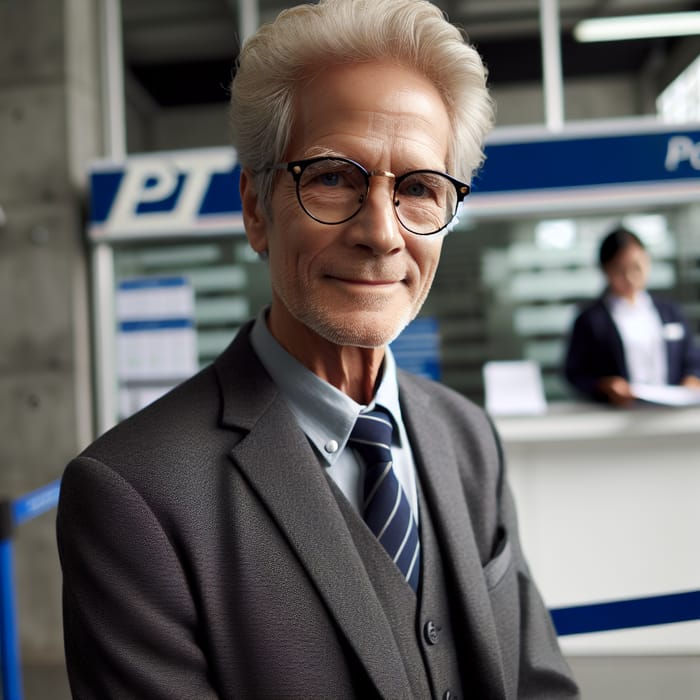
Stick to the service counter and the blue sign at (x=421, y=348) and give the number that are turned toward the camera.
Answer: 2

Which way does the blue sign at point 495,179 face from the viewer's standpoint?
toward the camera

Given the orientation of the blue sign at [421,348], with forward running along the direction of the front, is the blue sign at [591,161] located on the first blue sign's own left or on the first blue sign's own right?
on the first blue sign's own left

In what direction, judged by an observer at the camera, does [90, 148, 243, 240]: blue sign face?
facing the viewer

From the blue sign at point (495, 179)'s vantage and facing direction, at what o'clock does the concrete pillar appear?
The concrete pillar is roughly at 3 o'clock from the blue sign.

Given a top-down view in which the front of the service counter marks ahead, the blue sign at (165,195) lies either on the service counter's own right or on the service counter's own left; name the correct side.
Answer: on the service counter's own right

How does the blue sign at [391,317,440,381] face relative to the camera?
toward the camera

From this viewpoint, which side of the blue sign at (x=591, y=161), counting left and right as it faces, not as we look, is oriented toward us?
front

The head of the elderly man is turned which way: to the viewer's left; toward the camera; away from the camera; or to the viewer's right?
toward the camera

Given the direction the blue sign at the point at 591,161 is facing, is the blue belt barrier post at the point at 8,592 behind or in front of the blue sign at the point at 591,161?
in front

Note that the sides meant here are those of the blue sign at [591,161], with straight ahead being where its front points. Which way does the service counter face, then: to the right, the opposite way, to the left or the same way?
the same way
